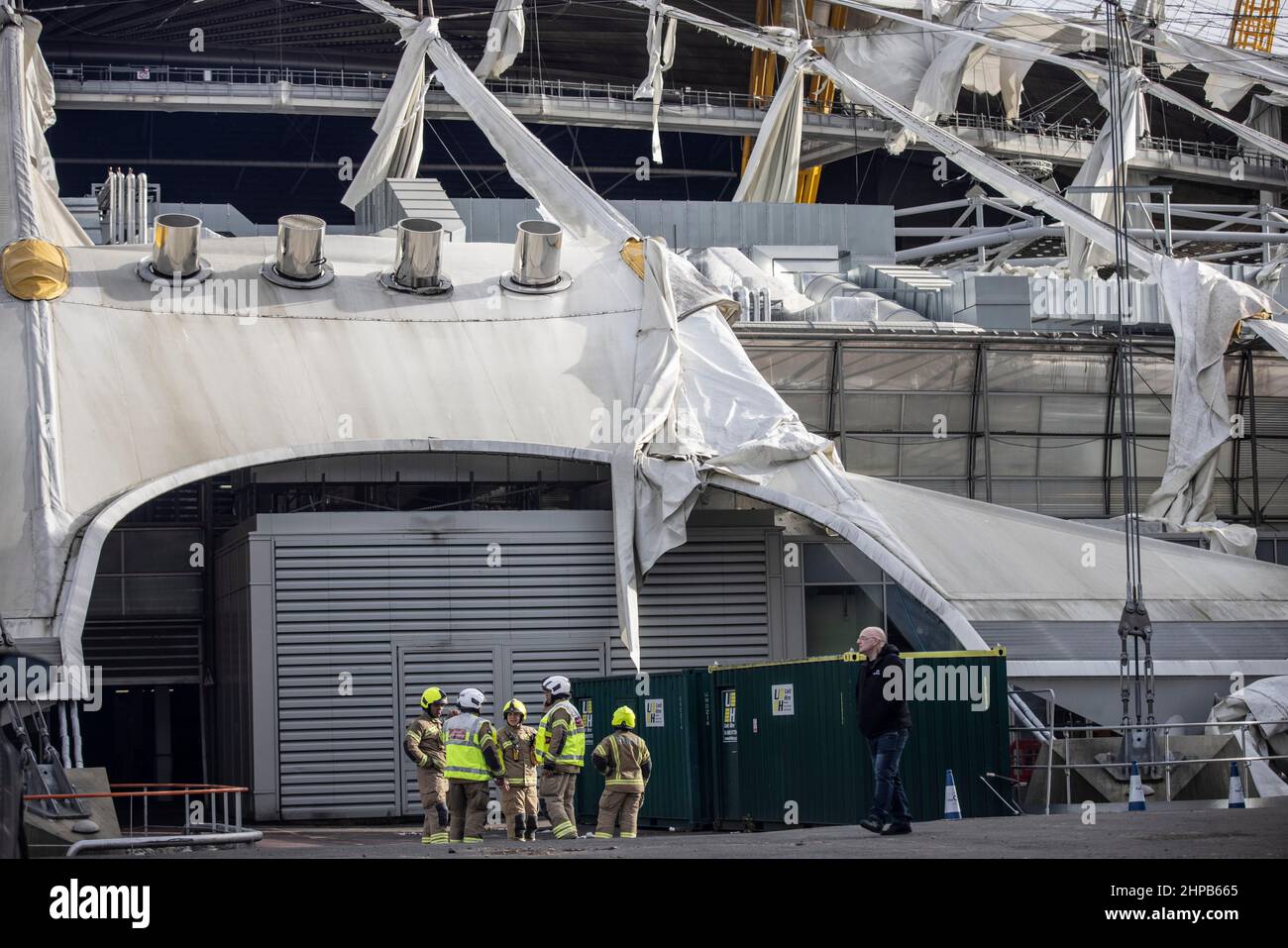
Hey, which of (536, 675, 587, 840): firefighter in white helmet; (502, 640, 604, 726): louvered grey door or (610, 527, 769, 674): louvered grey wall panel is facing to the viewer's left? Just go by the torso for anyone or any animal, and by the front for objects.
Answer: the firefighter in white helmet

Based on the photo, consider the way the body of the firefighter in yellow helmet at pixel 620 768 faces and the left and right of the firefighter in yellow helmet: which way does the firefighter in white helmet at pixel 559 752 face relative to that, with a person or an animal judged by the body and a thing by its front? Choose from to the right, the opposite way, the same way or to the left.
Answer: to the left

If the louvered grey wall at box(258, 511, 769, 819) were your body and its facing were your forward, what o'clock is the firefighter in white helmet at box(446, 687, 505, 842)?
The firefighter in white helmet is roughly at 12 o'clock from the louvered grey wall.

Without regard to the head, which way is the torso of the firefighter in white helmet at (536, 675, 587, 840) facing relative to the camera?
to the viewer's left

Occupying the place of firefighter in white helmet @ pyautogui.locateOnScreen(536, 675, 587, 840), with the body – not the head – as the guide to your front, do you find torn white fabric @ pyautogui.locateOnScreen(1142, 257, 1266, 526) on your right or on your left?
on your right

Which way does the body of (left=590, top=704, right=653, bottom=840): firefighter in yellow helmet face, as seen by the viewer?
away from the camera

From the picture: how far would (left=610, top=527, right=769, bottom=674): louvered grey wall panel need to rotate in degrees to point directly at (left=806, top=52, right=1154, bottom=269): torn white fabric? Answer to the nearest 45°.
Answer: approximately 135° to its left
